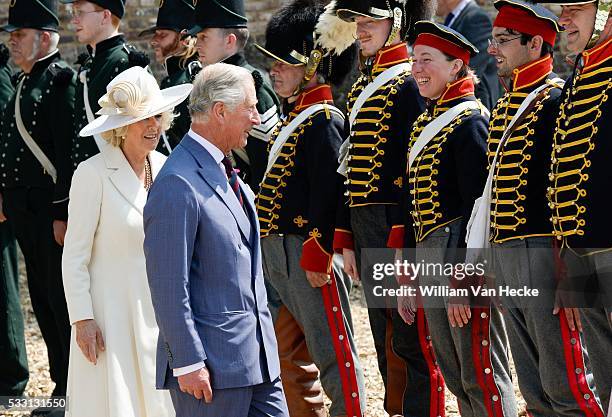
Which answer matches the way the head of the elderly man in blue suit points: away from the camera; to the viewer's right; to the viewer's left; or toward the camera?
to the viewer's right

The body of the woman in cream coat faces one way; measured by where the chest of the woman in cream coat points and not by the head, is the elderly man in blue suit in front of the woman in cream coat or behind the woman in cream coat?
in front

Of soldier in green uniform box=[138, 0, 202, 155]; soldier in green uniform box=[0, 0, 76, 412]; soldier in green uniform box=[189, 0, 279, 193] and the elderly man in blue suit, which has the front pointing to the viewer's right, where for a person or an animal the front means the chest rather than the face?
the elderly man in blue suit

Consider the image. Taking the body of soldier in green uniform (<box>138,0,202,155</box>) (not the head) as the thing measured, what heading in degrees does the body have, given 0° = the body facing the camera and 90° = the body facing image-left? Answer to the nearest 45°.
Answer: approximately 45°

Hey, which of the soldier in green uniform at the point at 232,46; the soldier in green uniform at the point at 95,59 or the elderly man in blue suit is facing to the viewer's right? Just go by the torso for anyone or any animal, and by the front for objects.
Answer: the elderly man in blue suit

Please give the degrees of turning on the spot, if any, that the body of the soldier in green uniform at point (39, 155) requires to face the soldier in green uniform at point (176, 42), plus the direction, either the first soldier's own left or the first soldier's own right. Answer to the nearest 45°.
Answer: approximately 135° to the first soldier's own left

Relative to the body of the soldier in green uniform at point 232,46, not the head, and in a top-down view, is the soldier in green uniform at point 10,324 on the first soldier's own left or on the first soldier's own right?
on the first soldier's own right

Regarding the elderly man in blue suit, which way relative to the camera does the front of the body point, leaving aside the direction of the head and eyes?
to the viewer's right

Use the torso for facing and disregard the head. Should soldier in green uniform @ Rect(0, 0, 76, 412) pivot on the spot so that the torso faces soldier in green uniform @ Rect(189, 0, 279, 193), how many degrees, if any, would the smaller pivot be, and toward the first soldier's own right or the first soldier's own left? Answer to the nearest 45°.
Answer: approximately 90° to the first soldier's own left
